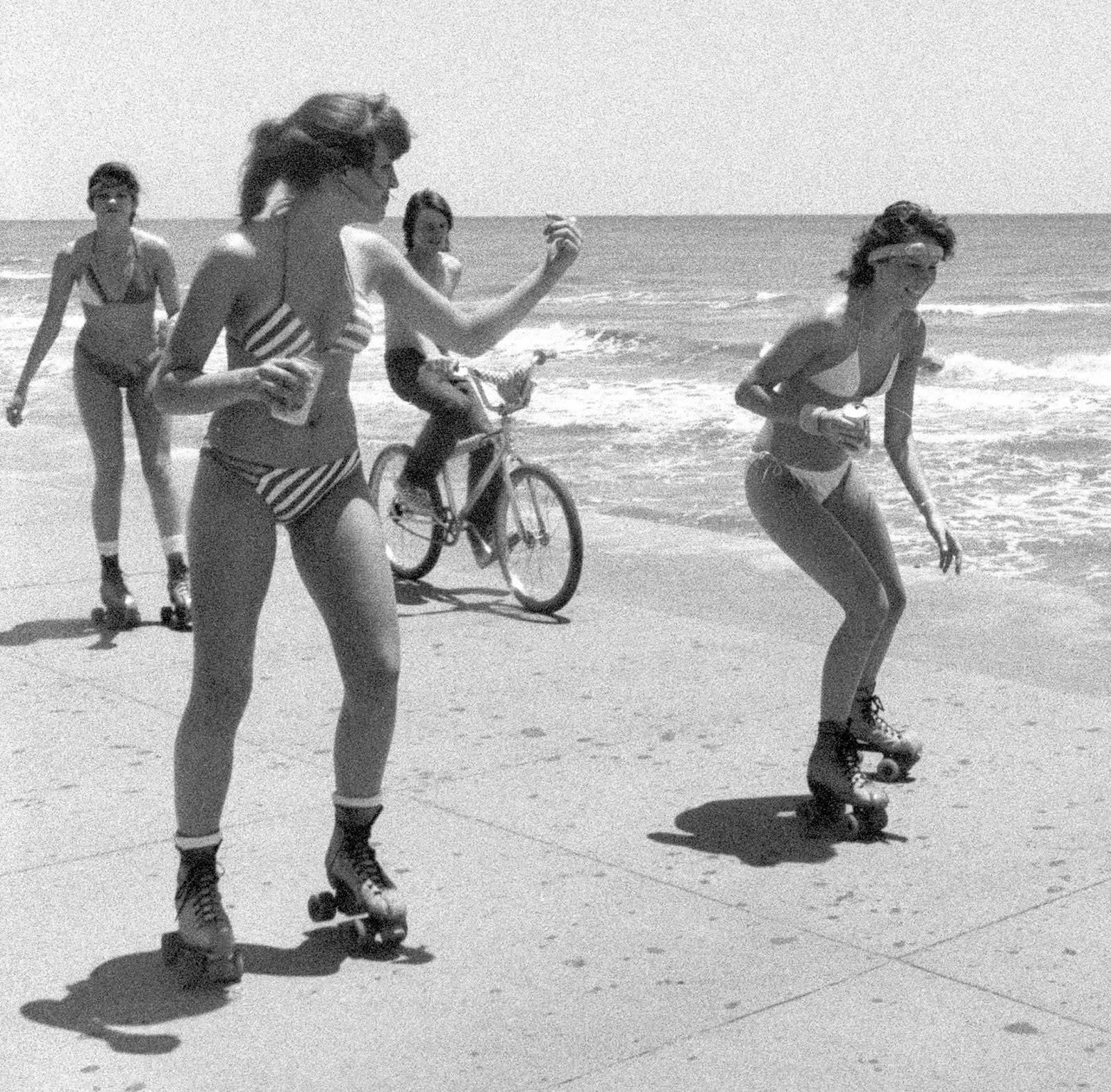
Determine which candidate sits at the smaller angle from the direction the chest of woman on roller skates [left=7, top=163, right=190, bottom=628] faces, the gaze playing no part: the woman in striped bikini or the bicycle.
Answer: the woman in striped bikini

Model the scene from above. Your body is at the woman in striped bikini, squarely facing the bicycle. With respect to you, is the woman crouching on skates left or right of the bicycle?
right

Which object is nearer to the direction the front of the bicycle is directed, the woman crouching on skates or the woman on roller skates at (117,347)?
the woman crouching on skates

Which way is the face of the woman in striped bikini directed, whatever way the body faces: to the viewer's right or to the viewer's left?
to the viewer's right

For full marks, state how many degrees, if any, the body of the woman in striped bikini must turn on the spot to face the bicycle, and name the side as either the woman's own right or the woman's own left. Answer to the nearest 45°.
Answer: approximately 135° to the woman's own left

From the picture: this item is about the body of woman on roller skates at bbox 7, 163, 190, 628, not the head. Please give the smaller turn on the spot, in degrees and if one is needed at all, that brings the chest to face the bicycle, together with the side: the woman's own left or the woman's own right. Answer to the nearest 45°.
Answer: approximately 90° to the woman's own left

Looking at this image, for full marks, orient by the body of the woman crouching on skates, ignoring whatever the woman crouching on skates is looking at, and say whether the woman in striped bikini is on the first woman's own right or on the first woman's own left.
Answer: on the first woman's own right
